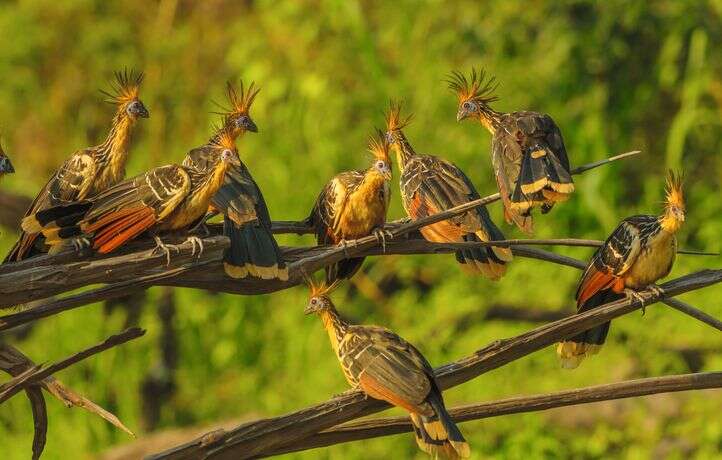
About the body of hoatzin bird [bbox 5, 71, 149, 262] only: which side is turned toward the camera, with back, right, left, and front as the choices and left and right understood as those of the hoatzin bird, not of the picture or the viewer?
right

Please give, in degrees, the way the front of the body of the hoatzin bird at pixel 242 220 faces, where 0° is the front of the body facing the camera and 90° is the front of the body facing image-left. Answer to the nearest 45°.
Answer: approximately 135°

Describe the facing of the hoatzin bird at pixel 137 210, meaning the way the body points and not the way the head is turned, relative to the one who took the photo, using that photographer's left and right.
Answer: facing to the right of the viewer

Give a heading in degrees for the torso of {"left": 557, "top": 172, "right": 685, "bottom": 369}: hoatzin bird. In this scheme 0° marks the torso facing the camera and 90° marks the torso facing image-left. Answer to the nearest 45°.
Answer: approximately 315°

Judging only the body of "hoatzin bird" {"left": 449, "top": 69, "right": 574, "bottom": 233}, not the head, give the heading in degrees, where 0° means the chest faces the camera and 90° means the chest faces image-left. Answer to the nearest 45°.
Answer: approximately 135°

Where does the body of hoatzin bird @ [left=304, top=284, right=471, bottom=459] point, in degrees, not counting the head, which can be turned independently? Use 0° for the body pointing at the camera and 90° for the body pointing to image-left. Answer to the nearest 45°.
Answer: approximately 90°

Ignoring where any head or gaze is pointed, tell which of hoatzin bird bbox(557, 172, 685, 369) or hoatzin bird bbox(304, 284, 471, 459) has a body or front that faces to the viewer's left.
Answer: hoatzin bird bbox(304, 284, 471, 459)
